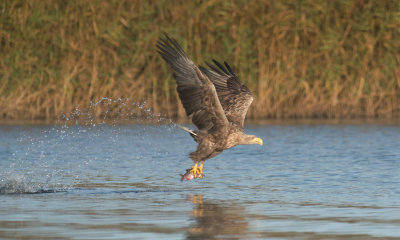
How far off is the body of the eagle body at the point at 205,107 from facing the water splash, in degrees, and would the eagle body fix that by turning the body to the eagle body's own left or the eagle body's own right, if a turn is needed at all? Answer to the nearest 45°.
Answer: approximately 135° to the eagle body's own left

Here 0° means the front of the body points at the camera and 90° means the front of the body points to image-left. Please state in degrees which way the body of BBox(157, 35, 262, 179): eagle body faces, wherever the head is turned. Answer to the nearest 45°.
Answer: approximately 270°
